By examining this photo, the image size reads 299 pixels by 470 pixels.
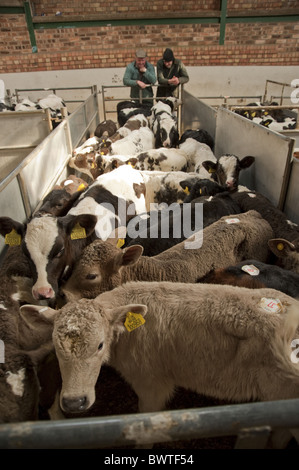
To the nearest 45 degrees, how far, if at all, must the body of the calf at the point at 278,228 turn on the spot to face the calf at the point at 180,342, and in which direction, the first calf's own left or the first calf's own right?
approximately 45° to the first calf's own right

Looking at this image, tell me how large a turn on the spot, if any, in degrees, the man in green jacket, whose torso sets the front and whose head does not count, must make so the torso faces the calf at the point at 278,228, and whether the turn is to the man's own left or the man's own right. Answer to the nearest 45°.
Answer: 0° — they already face it

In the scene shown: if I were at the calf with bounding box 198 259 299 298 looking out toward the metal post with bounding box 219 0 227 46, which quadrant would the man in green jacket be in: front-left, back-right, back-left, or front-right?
front-left

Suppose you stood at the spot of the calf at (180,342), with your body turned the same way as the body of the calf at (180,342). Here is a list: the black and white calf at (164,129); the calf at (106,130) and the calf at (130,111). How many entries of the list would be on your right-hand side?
3

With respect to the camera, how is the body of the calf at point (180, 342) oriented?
to the viewer's left

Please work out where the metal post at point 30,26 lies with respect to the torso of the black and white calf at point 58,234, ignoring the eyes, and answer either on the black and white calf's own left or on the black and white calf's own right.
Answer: on the black and white calf's own right

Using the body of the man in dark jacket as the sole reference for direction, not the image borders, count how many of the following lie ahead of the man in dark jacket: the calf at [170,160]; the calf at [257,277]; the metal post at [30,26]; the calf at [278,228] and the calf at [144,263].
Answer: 4

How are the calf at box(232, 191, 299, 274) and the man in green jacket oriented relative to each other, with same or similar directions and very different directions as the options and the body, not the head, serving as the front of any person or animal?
same or similar directions

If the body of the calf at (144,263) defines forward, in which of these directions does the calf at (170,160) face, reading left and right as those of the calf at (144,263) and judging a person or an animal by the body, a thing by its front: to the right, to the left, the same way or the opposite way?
the same way

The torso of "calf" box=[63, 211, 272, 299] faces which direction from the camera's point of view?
to the viewer's left

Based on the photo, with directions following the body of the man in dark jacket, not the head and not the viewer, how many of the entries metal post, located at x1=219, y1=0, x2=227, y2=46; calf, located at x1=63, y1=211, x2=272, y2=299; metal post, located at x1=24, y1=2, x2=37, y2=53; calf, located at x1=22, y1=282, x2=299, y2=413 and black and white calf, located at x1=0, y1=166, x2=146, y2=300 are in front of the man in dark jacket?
3

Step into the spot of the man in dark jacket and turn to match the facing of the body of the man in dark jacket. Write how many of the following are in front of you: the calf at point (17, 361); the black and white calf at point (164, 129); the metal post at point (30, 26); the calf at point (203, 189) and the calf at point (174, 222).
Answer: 4

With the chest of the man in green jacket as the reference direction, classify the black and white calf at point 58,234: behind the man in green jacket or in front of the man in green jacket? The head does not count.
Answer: in front
